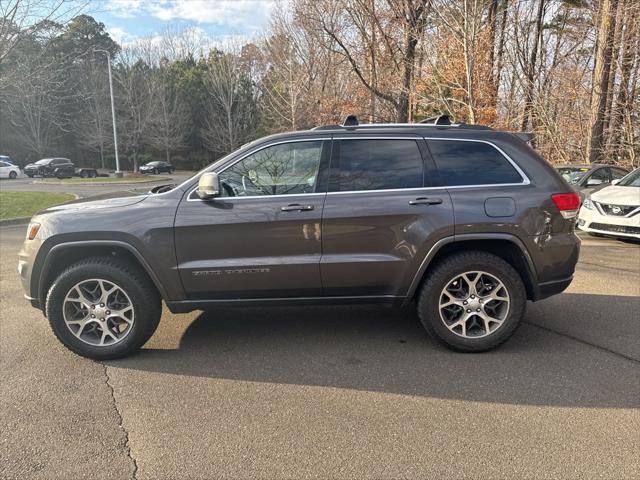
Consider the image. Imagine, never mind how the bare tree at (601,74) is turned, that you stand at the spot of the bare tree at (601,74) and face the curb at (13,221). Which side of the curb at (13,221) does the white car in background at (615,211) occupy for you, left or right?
left

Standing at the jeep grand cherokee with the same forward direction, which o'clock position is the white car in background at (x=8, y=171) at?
The white car in background is roughly at 2 o'clock from the jeep grand cherokee.

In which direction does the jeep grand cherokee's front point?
to the viewer's left

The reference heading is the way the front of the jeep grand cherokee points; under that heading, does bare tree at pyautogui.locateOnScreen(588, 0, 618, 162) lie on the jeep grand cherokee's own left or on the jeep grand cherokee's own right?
on the jeep grand cherokee's own right

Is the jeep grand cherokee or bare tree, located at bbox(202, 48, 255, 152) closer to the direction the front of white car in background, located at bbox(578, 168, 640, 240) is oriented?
the jeep grand cherokee

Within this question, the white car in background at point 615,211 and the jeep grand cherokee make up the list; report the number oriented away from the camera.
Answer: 0

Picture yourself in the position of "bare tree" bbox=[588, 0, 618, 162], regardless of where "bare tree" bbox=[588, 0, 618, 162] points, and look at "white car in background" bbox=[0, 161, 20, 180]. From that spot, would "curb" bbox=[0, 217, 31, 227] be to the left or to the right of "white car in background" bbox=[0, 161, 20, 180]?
left

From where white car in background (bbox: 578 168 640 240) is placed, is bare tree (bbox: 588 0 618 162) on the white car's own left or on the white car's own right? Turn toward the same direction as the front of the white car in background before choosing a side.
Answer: on the white car's own right

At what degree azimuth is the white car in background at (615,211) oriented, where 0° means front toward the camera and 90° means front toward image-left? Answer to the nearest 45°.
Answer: approximately 45°

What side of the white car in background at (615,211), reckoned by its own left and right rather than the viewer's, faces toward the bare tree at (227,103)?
right

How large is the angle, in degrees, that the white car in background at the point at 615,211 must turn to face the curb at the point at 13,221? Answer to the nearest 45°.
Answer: approximately 45° to its right
